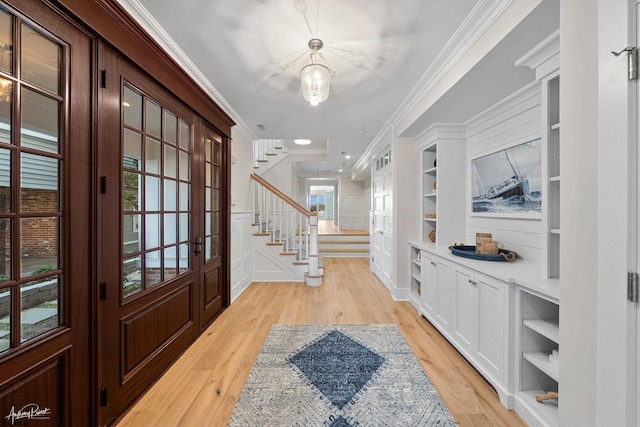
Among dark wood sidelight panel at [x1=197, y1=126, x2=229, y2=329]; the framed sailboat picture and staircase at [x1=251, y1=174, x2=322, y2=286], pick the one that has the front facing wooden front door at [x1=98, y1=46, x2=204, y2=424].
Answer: the framed sailboat picture

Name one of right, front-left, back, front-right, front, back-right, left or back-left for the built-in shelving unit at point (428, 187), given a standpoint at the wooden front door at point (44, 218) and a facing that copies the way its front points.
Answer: front-left

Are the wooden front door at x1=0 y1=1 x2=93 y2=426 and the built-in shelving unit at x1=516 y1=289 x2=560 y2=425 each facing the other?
yes

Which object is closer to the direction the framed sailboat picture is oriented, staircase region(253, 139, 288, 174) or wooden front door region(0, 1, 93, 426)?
the wooden front door

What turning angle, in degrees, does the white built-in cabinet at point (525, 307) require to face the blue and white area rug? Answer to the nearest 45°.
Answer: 0° — it already faces it

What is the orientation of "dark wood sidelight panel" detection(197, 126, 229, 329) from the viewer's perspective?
to the viewer's right

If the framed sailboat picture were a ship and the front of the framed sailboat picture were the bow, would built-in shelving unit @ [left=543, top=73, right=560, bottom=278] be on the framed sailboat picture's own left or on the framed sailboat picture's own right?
on the framed sailboat picture's own left

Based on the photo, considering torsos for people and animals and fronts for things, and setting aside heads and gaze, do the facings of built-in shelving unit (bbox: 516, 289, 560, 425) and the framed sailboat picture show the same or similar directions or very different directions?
same or similar directions

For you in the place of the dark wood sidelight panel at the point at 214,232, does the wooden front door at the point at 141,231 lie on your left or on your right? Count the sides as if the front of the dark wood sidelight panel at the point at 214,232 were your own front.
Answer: on your right

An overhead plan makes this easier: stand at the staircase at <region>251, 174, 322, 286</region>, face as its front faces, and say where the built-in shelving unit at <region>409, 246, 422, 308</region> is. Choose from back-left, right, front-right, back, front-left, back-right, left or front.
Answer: front-right

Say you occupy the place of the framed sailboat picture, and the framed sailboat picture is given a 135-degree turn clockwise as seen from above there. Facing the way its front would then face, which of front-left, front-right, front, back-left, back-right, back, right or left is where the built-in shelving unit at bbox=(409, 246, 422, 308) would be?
front-left

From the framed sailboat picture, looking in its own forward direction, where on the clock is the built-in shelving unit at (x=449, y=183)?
The built-in shelving unit is roughly at 3 o'clock from the framed sailboat picture.
